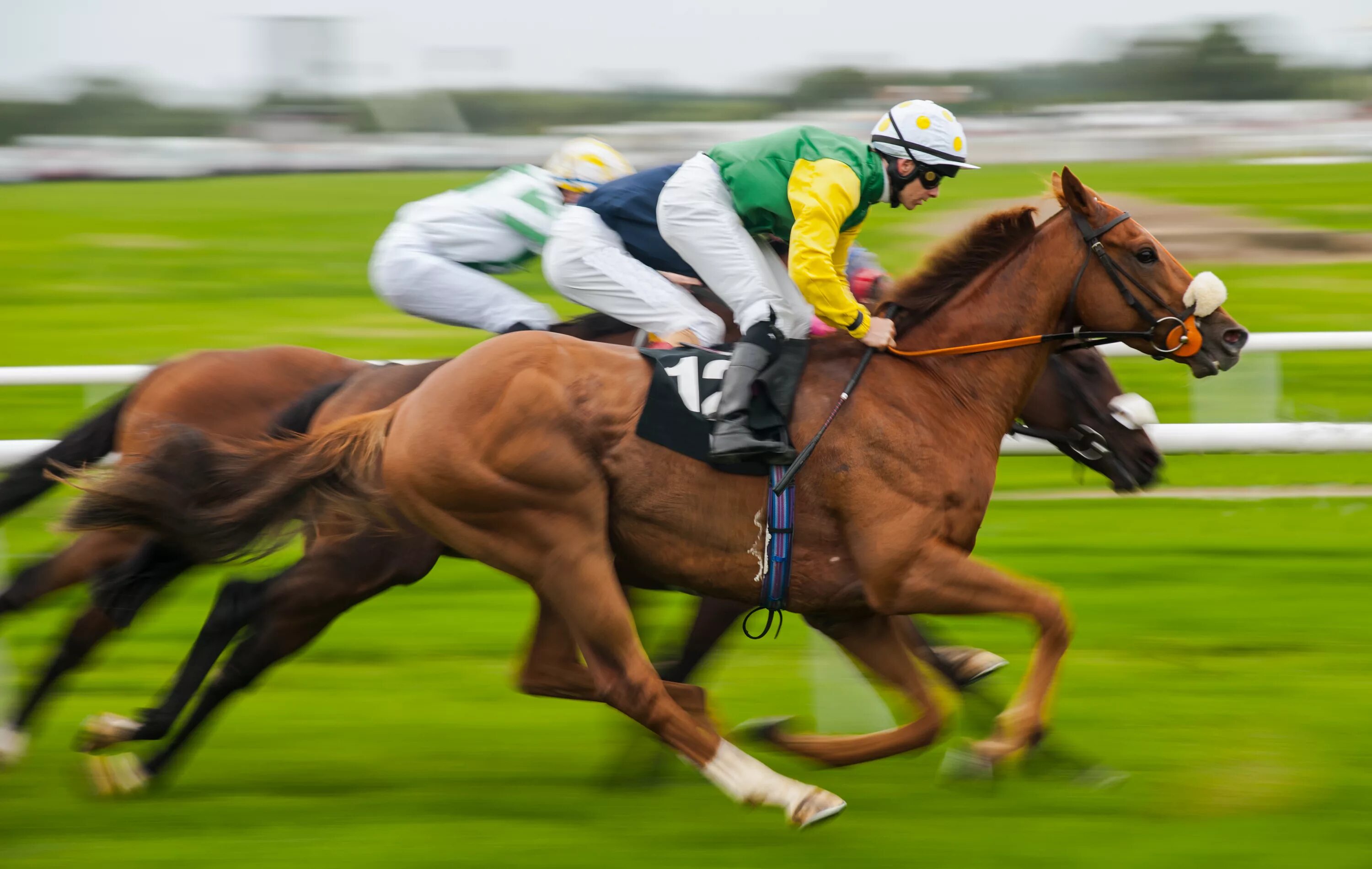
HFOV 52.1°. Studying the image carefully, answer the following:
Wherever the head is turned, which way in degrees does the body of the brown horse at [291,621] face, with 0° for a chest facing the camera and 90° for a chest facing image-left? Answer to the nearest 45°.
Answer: approximately 270°

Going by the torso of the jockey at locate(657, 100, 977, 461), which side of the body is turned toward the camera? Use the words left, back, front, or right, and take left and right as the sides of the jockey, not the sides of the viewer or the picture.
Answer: right

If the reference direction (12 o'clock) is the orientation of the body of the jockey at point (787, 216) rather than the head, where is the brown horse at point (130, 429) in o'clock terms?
The brown horse is roughly at 6 o'clock from the jockey.

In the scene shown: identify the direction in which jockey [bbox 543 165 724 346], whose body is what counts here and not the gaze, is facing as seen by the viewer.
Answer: to the viewer's right

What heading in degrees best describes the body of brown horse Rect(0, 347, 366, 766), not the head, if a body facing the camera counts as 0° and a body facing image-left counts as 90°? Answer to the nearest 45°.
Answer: approximately 270°

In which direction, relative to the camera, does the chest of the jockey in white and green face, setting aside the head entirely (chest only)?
to the viewer's right

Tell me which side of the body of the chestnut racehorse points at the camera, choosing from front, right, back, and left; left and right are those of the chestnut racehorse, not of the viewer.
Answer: right
